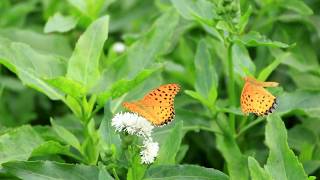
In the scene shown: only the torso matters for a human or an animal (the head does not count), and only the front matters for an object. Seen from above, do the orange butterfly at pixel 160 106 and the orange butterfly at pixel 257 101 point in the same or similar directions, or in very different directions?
same or similar directions
